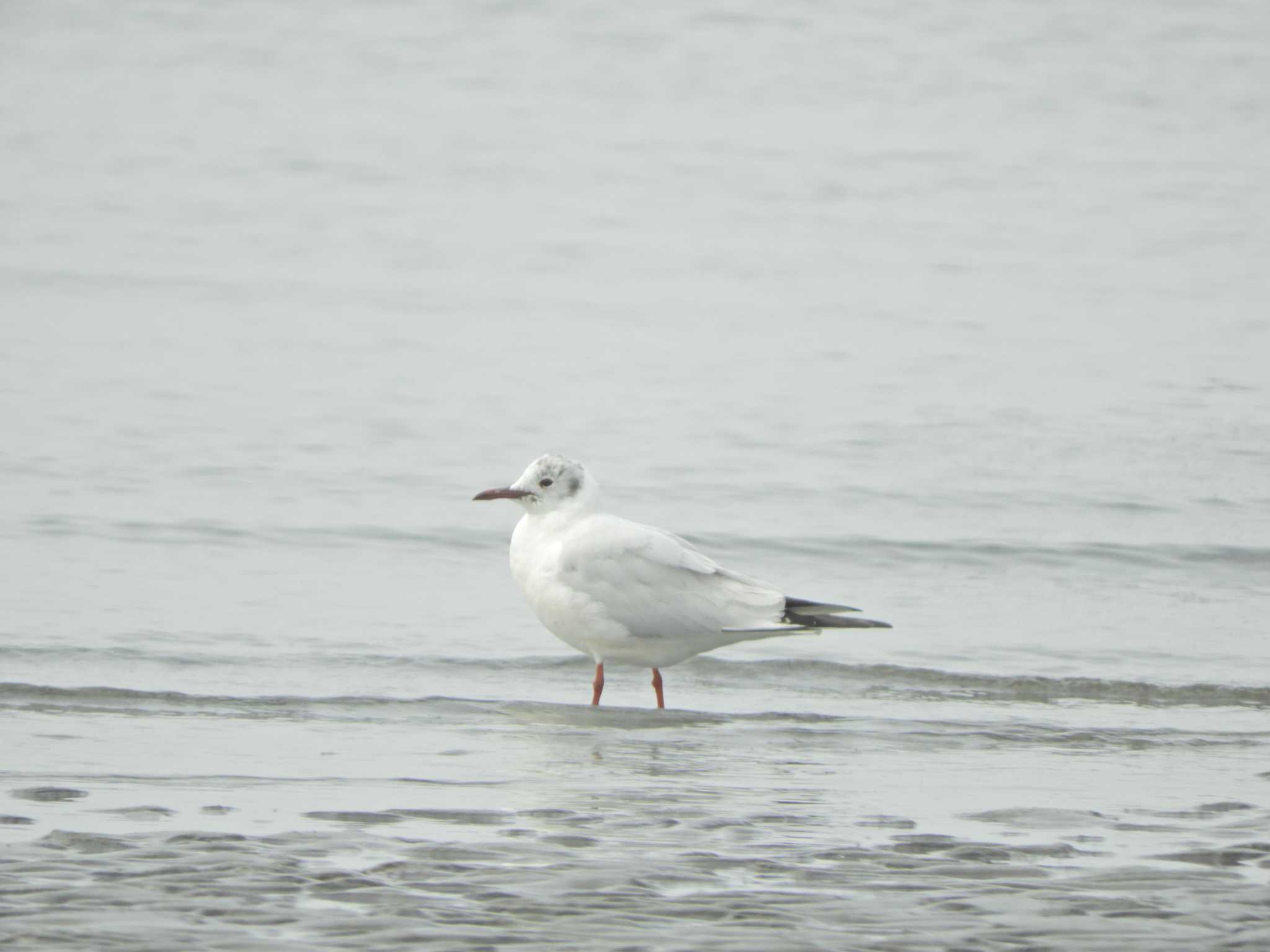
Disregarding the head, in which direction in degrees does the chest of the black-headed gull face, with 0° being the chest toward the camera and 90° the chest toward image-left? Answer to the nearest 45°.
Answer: approximately 90°
